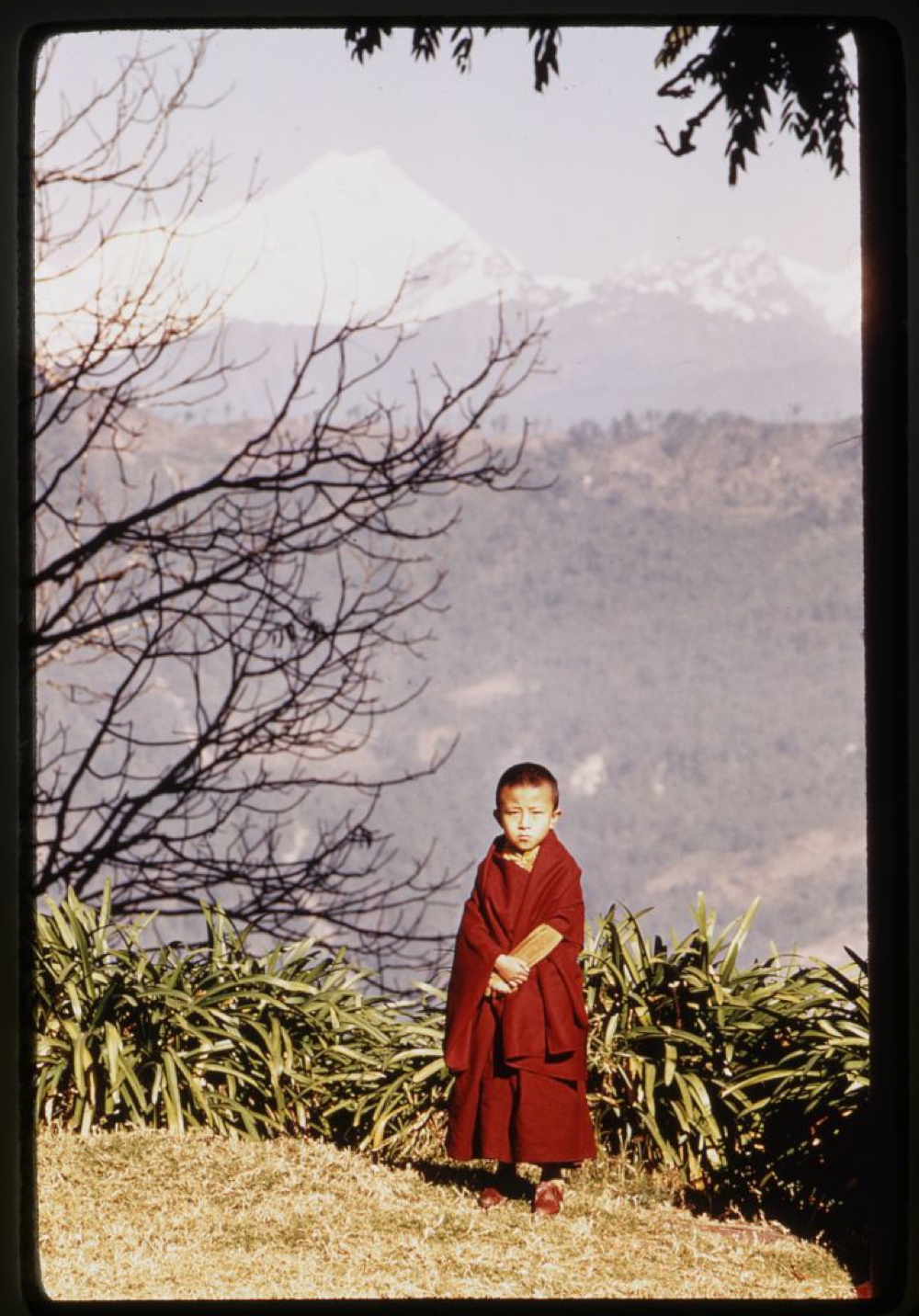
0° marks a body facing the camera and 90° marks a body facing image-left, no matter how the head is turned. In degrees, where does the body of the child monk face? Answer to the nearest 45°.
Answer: approximately 0°
